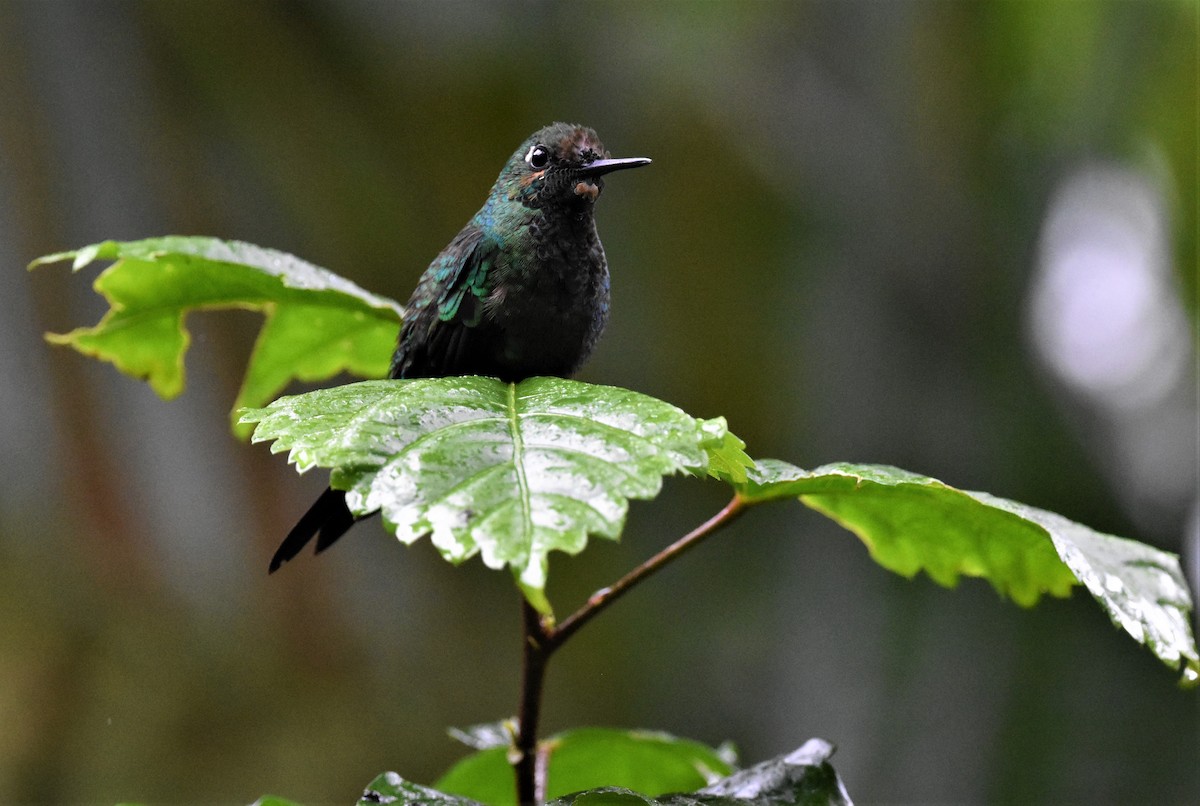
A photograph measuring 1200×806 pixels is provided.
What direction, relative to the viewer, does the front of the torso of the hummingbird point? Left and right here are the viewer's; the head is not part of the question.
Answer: facing the viewer and to the right of the viewer
